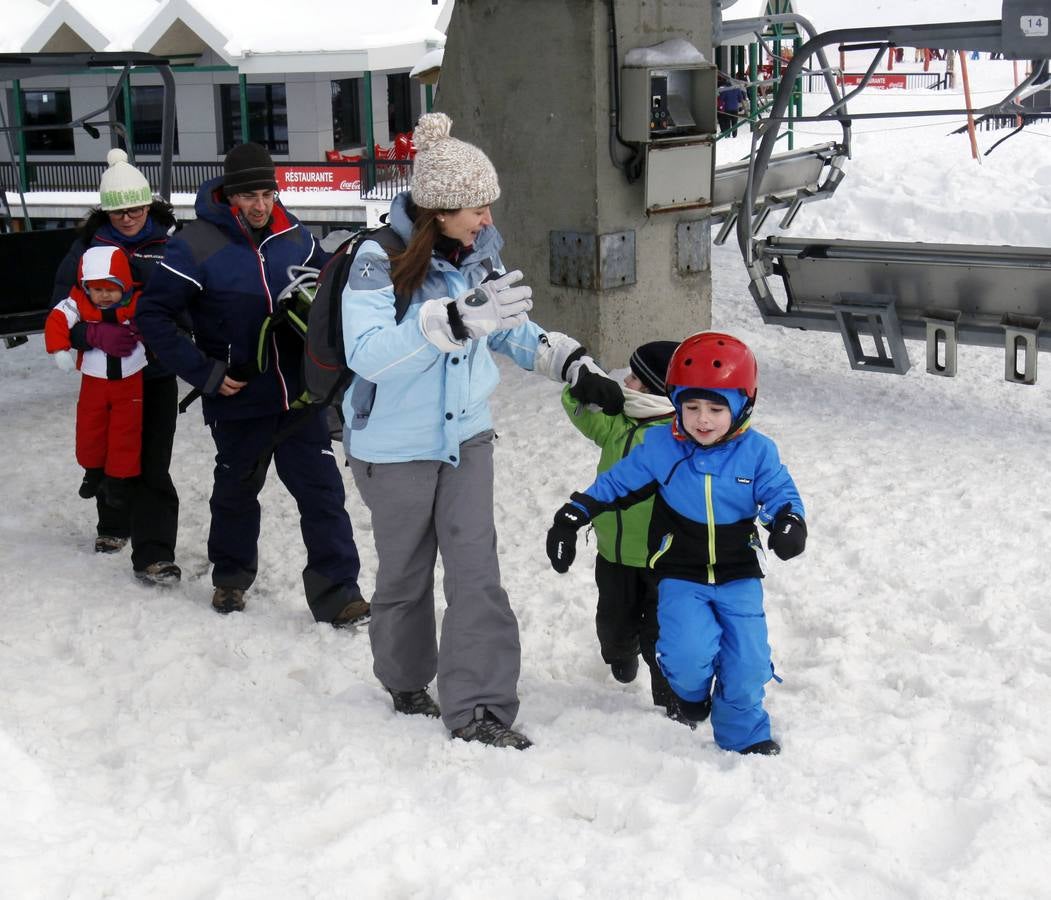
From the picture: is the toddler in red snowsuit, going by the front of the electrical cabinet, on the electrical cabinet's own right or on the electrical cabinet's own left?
on the electrical cabinet's own right

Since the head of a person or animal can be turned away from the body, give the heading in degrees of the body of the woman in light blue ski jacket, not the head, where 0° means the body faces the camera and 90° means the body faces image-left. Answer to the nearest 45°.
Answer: approximately 315°

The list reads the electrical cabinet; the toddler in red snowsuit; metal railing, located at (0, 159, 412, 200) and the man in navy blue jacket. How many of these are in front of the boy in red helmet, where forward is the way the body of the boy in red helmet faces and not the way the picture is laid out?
0

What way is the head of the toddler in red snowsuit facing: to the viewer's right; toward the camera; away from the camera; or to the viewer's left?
toward the camera

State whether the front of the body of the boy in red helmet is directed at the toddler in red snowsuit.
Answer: no

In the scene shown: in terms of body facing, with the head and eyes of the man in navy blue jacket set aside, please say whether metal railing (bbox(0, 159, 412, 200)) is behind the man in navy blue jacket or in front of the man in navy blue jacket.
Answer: behind

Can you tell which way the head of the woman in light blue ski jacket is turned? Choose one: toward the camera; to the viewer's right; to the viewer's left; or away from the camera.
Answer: to the viewer's right

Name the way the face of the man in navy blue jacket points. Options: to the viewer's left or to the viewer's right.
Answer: to the viewer's right

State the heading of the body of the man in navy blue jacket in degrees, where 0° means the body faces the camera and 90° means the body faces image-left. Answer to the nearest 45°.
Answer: approximately 315°

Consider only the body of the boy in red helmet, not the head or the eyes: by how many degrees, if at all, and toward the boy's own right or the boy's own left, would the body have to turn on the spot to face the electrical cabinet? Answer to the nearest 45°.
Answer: approximately 180°

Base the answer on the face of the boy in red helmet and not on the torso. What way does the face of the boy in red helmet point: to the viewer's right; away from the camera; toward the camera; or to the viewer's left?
toward the camera

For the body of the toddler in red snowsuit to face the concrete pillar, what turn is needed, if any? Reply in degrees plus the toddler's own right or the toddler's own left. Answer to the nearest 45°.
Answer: approximately 135° to the toddler's own left

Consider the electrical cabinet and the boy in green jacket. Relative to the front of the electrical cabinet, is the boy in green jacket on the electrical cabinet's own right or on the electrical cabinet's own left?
on the electrical cabinet's own right

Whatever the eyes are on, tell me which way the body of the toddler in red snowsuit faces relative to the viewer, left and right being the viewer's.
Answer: facing the viewer

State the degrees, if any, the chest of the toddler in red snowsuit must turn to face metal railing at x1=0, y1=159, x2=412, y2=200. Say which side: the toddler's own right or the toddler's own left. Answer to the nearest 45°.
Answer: approximately 180°

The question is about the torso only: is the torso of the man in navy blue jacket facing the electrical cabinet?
no

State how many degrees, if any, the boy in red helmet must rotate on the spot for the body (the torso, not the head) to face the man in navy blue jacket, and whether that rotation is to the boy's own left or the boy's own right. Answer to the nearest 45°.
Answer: approximately 135° to the boy's own right

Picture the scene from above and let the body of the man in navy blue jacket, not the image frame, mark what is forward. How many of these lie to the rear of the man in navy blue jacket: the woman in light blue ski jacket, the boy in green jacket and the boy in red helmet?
0

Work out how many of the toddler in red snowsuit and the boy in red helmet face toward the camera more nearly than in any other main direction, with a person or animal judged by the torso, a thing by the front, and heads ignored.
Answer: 2

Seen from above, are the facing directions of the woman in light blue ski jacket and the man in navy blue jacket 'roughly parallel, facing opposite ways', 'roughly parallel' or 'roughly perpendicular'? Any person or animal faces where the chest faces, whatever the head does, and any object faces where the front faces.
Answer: roughly parallel

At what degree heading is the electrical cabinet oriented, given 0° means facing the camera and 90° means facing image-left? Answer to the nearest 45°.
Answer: approximately 315°
